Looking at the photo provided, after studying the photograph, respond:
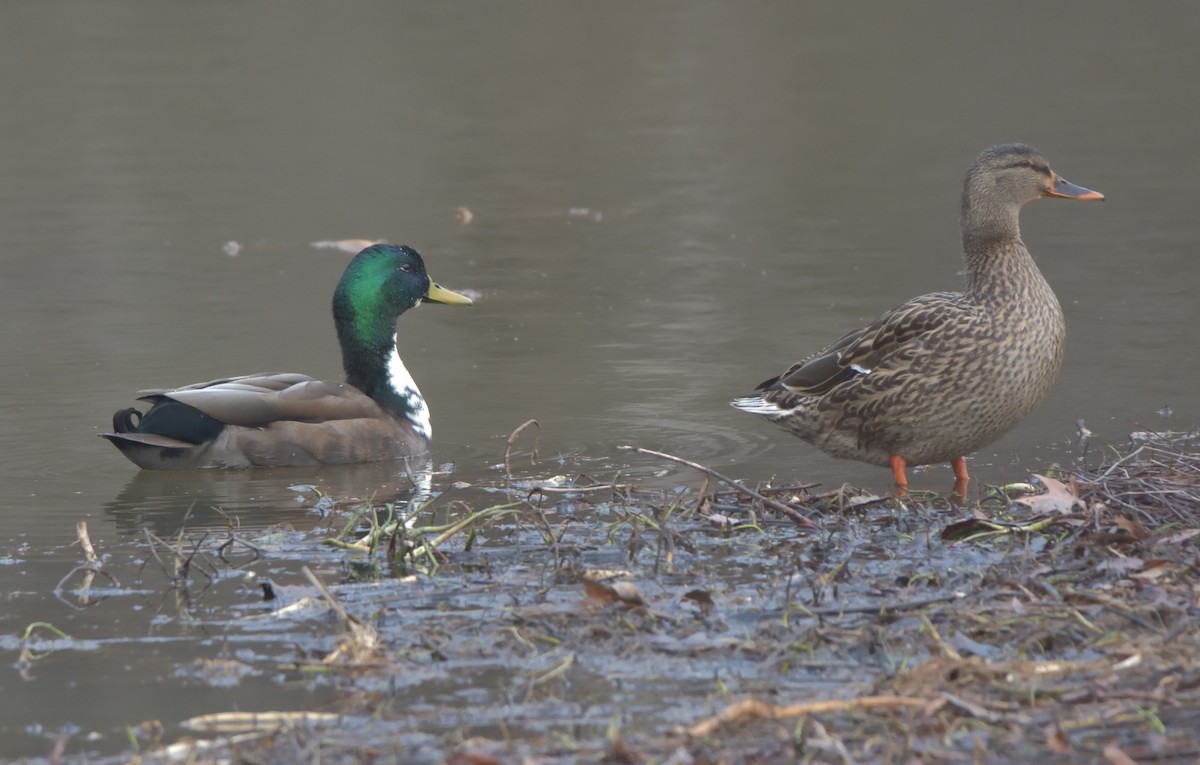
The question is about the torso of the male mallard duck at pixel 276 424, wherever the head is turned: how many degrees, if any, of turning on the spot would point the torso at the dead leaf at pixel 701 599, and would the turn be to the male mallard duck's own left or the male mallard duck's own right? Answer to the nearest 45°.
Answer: approximately 90° to the male mallard duck's own right

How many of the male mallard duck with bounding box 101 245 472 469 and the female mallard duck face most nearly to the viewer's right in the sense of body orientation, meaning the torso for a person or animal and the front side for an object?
2

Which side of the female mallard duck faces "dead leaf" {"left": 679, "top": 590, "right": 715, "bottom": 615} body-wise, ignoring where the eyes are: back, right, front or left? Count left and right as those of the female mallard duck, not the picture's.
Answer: right

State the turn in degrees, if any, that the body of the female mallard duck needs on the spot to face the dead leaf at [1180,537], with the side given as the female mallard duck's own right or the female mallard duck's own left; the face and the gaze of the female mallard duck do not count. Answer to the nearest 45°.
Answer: approximately 90° to the female mallard duck's own right

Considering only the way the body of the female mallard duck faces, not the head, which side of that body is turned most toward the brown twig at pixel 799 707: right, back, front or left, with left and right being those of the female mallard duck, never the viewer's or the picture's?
right

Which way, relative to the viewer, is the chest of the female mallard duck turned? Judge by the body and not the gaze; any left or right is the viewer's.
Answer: facing to the right of the viewer

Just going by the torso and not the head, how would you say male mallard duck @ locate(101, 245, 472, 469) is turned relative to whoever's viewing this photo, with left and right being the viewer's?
facing to the right of the viewer

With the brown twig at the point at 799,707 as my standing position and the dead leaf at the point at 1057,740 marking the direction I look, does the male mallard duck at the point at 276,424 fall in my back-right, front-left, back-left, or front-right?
back-left

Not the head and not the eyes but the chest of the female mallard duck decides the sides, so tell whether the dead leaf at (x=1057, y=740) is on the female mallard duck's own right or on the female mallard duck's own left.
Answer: on the female mallard duck's own right

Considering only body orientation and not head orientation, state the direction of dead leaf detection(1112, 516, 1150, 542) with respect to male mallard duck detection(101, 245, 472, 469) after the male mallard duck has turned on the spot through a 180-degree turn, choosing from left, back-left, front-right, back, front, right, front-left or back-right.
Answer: back-left

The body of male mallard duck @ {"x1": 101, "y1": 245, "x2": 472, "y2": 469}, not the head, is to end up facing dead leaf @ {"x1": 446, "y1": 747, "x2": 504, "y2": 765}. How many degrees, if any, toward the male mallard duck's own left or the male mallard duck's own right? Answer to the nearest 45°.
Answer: approximately 90° to the male mallard duck's own right

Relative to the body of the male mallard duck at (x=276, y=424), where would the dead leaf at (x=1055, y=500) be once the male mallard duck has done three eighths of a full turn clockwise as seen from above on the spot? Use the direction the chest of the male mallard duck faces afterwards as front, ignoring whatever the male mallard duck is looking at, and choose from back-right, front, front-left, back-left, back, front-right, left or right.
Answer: left
